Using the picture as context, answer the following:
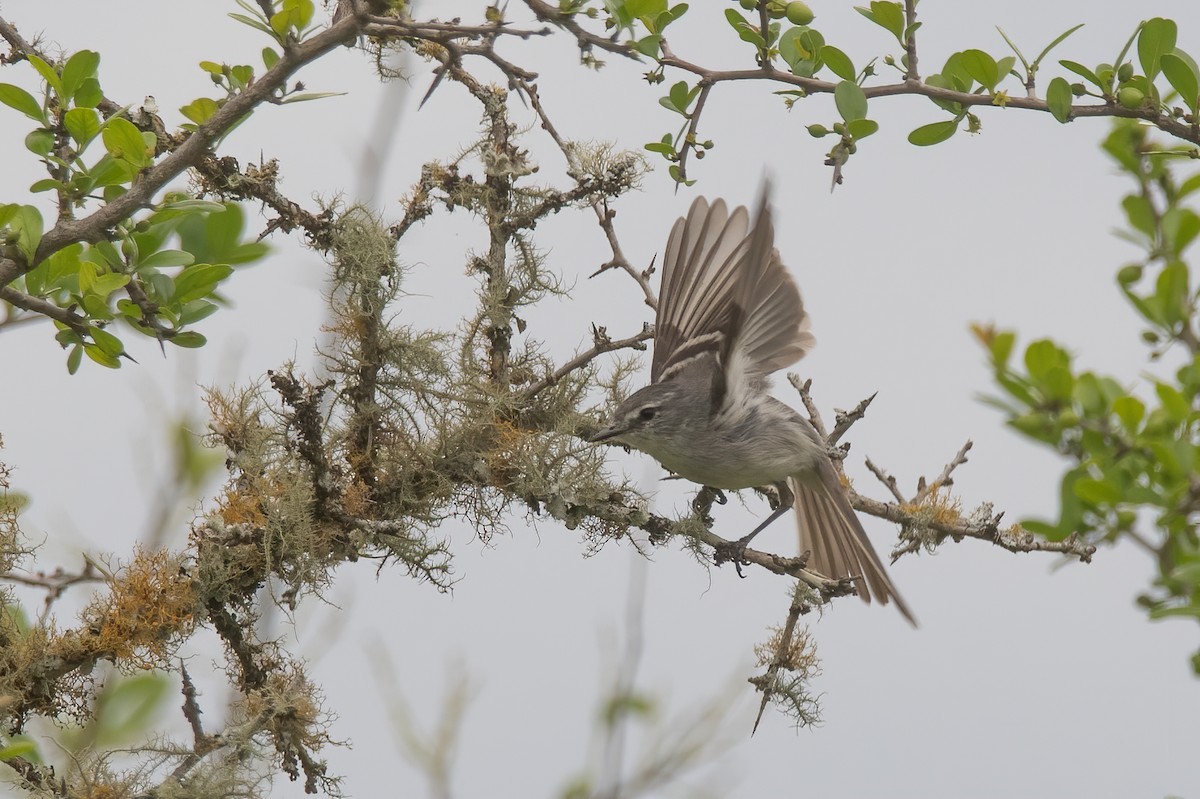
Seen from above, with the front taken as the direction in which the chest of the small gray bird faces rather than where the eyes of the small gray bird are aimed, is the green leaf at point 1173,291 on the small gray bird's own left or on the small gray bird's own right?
on the small gray bird's own left

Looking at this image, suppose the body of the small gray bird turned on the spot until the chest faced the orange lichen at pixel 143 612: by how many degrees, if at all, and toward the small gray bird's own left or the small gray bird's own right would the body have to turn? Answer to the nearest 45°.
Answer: approximately 45° to the small gray bird's own left

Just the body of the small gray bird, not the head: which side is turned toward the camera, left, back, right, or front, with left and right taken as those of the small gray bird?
left
